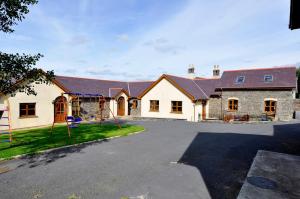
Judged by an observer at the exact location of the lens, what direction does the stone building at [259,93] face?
facing the viewer

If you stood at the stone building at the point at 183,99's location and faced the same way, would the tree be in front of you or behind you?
in front

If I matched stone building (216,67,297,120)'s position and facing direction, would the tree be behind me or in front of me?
in front
